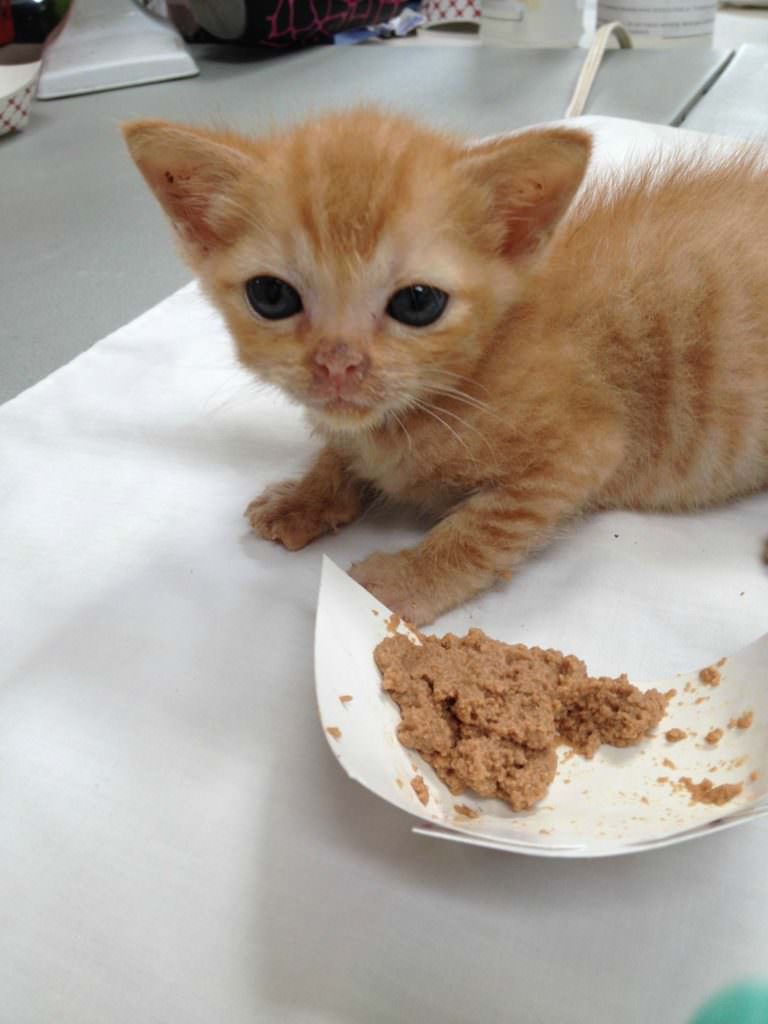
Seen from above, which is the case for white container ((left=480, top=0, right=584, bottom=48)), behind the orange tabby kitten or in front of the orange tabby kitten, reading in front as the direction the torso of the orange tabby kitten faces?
behind

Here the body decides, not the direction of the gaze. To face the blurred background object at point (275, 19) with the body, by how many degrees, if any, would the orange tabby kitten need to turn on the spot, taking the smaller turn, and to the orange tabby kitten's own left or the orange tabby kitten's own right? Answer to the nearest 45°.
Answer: approximately 135° to the orange tabby kitten's own right

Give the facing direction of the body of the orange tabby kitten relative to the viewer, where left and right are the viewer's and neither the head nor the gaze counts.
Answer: facing the viewer and to the left of the viewer

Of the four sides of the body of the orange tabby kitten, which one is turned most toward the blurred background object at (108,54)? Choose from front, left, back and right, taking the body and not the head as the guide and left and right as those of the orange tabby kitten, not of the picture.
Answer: right

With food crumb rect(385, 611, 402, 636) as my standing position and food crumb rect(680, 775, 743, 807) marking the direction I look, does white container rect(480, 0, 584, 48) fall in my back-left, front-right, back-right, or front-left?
back-left
